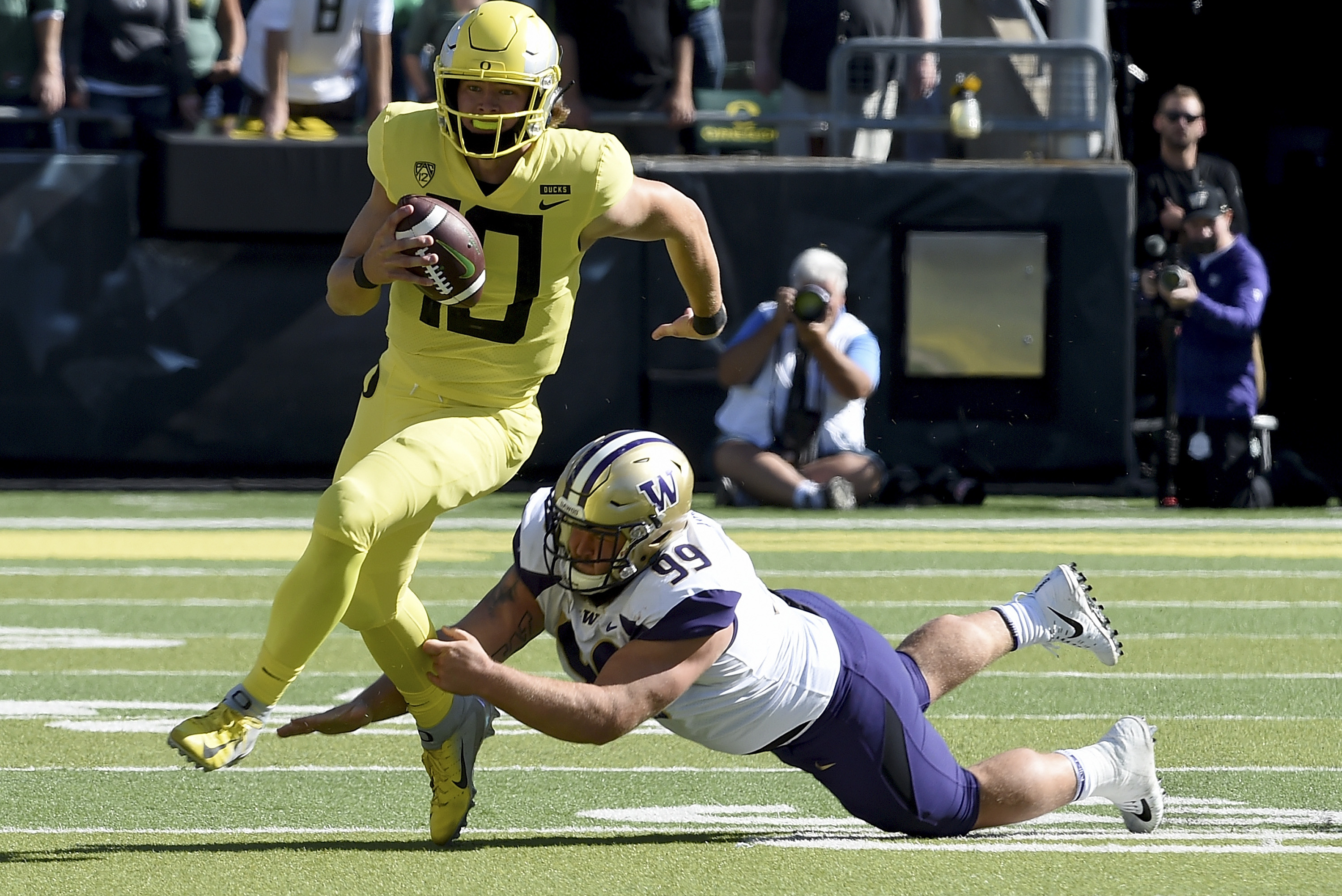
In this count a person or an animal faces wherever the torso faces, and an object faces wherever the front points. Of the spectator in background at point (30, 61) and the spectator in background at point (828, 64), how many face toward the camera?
2

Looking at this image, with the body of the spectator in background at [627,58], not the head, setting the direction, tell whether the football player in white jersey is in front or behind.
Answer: in front

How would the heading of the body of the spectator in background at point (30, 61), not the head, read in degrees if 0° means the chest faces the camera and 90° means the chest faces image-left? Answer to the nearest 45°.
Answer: approximately 0°

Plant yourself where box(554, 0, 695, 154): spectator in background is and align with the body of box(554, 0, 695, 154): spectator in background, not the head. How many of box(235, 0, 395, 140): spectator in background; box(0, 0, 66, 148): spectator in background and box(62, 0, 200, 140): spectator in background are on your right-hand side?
3

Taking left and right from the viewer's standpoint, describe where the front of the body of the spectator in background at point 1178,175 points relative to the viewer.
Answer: facing the viewer

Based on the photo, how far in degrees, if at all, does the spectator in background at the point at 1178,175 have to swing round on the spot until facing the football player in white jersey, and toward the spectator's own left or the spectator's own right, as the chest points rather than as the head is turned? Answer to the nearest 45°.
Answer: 0° — they already face them

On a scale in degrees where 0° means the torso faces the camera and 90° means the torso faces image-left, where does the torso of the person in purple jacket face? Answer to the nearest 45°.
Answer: approximately 45°

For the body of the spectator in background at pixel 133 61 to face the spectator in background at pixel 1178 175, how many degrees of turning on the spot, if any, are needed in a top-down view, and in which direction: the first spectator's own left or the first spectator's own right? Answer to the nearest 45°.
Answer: approximately 90° to the first spectator's own left

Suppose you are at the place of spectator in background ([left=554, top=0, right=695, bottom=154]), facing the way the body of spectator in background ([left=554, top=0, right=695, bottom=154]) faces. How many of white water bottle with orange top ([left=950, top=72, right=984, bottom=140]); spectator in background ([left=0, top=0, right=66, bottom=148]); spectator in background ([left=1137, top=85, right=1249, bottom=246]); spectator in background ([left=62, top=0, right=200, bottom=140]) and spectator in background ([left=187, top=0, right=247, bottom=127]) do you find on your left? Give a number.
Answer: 2

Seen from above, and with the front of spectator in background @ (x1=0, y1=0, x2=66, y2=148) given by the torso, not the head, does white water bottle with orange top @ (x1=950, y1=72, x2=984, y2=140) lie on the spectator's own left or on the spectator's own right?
on the spectator's own left
